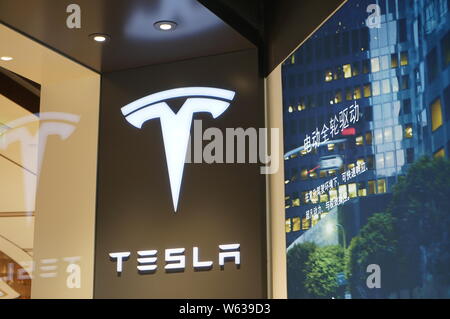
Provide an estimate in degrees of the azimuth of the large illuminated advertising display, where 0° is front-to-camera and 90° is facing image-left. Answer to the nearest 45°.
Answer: approximately 45°

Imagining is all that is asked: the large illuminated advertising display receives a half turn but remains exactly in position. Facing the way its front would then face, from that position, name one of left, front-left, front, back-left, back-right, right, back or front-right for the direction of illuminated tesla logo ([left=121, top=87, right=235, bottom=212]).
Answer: left
